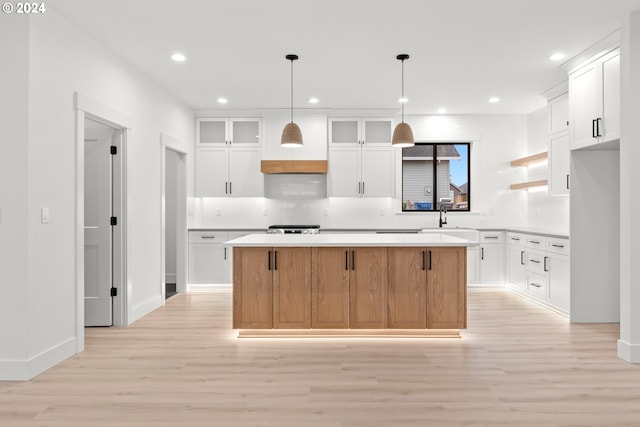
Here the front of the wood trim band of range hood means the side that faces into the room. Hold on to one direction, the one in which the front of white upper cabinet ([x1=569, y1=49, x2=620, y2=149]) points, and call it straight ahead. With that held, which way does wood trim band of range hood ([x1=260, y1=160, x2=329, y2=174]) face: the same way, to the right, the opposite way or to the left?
to the left

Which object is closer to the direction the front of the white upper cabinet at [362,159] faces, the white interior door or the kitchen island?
the kitchen island

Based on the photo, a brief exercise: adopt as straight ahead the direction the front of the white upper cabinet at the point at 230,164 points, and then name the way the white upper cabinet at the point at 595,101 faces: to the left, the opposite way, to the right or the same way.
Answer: to the right

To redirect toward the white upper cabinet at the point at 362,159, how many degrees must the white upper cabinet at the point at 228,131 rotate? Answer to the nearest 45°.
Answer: approximately 90° to its left

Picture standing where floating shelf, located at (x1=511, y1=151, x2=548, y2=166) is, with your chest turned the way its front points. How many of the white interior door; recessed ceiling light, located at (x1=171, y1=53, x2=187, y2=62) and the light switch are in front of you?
3

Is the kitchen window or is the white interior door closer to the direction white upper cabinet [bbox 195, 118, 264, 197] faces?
the white interior door

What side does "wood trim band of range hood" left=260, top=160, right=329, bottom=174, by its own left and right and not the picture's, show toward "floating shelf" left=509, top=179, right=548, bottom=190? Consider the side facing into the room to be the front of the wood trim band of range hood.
left
